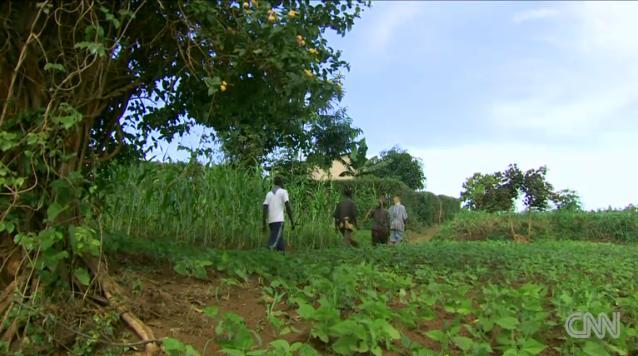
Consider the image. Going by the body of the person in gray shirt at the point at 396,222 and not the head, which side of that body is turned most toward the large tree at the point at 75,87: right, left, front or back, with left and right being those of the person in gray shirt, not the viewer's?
back

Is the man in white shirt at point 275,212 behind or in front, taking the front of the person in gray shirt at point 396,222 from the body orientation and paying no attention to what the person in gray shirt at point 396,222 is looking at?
behind

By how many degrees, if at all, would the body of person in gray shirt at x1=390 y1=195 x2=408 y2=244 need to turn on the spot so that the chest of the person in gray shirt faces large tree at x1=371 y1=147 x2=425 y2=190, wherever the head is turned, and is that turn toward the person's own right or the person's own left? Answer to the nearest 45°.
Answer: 0° — they already face it

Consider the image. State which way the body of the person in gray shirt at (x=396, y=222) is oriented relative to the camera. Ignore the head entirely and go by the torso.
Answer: away from the camera

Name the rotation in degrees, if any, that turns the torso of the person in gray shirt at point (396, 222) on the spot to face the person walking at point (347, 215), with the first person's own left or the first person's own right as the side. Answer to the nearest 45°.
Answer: approximately 135° to the first person's own left

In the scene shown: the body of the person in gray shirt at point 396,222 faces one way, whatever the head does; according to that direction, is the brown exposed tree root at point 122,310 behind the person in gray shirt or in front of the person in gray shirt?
behind
